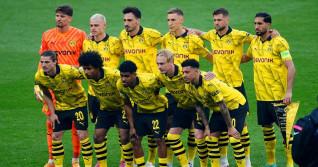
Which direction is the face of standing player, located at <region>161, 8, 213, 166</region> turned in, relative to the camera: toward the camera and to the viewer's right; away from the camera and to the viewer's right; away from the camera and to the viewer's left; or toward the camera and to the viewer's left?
toward the camera and to the viewer's left

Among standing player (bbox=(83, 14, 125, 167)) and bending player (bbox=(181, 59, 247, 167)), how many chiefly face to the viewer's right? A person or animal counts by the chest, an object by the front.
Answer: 0

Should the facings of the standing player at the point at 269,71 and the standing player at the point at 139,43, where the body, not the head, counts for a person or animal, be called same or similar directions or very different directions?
same or similar directions

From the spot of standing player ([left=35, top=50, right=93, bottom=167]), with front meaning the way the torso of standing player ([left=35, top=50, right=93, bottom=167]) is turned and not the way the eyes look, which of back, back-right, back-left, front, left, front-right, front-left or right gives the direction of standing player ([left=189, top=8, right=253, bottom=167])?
back-left

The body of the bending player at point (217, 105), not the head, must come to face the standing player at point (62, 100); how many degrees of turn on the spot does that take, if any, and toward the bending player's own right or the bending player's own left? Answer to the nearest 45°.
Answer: approximately 45° to the bending player's own right

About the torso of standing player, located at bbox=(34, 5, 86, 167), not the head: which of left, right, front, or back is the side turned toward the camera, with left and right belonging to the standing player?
front

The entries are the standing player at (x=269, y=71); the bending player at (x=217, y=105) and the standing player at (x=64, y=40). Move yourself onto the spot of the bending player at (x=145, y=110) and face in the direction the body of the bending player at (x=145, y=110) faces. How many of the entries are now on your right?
1

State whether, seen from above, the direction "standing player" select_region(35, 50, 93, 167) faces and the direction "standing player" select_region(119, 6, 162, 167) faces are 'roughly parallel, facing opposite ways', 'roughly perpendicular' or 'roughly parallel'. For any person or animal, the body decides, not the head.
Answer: roughly parallel

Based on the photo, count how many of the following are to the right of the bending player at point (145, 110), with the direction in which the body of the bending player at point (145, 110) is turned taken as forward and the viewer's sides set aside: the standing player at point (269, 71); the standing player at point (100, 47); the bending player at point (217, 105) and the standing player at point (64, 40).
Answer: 2

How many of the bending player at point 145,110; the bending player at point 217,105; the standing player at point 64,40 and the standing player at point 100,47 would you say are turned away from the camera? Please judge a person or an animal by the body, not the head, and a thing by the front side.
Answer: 0

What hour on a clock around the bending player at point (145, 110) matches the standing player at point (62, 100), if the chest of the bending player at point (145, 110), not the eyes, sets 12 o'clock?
the standing player at point (62, 100) is roughly at 2 o'clock from the bending player at point (145, 110).

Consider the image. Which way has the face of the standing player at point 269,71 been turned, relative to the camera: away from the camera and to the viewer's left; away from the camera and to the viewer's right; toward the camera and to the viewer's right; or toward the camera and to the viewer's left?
toward the camera and to the viewer's left

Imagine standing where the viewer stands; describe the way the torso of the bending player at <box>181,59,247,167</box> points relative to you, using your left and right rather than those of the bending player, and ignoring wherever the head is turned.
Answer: facing the viewer and to the left of the viewer

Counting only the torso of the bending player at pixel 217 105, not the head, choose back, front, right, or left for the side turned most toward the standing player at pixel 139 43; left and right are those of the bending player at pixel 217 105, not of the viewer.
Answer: right
